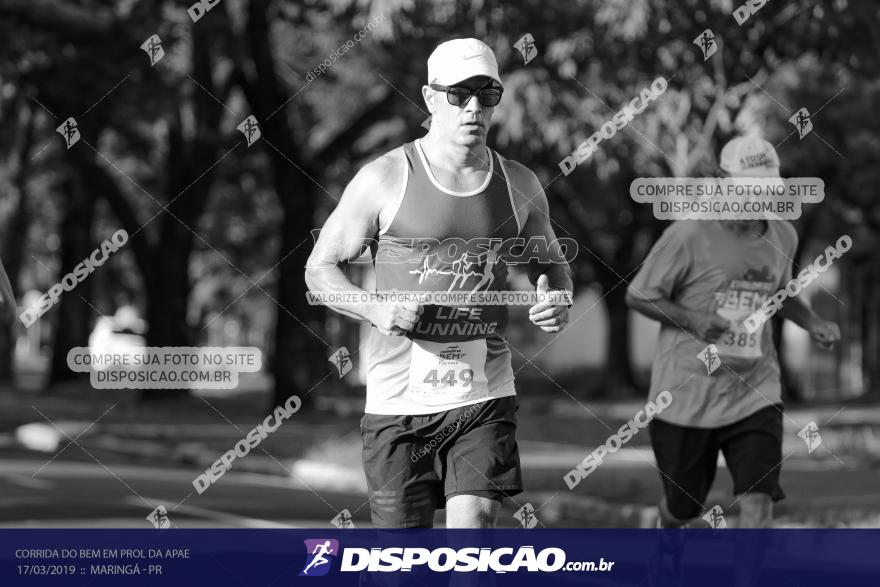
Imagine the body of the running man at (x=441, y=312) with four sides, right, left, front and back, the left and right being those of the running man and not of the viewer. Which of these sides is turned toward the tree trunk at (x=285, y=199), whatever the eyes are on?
back

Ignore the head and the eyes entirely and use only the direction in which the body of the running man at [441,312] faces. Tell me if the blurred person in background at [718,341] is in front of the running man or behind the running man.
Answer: behind

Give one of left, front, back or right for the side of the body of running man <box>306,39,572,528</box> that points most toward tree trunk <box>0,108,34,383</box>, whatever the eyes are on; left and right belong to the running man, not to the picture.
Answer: back

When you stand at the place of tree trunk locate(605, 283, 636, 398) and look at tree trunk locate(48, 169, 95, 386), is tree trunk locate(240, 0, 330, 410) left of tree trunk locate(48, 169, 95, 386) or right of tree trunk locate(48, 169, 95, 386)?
left

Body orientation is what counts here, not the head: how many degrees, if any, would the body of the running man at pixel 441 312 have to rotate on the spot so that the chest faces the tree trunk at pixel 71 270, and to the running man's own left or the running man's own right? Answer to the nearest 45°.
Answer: approximately 180°

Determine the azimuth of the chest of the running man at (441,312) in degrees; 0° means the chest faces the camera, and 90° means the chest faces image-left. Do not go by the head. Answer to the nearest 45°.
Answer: approximately 0°

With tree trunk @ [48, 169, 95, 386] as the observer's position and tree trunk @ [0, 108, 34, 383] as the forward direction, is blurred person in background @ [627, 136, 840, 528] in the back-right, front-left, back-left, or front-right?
back-left

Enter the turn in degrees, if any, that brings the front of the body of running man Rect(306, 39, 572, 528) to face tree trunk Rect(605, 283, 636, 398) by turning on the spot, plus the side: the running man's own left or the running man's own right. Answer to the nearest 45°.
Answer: approximately 180°
